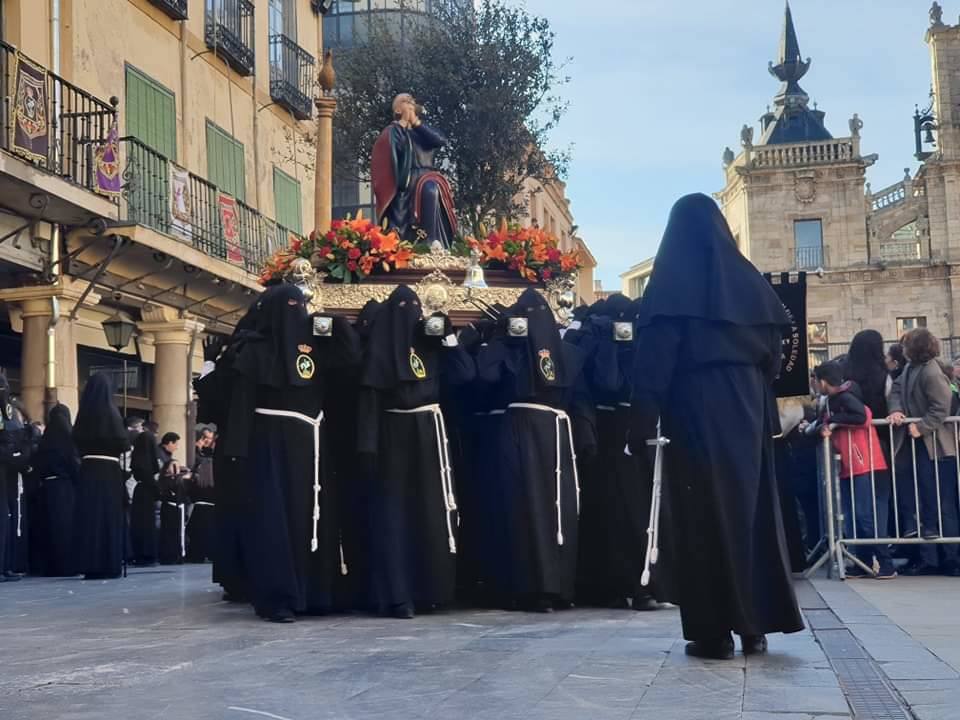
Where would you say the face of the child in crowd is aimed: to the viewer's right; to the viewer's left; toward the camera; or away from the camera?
to the viewer's left

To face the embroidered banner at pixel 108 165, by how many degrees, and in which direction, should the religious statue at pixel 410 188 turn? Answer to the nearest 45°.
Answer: approximately 180°

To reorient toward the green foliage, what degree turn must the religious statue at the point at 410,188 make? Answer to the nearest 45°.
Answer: approximately 135° to its left

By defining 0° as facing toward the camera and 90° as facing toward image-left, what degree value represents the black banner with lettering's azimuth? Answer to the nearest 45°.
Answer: approximately 0°

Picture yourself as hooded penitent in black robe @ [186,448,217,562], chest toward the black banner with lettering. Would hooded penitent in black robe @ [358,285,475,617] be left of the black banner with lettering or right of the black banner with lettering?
right
